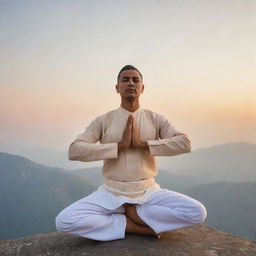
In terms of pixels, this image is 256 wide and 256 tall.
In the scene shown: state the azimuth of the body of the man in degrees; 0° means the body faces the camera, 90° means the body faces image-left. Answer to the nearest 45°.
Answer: approximately 0°

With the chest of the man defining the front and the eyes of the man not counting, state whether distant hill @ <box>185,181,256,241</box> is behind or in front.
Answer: behind
